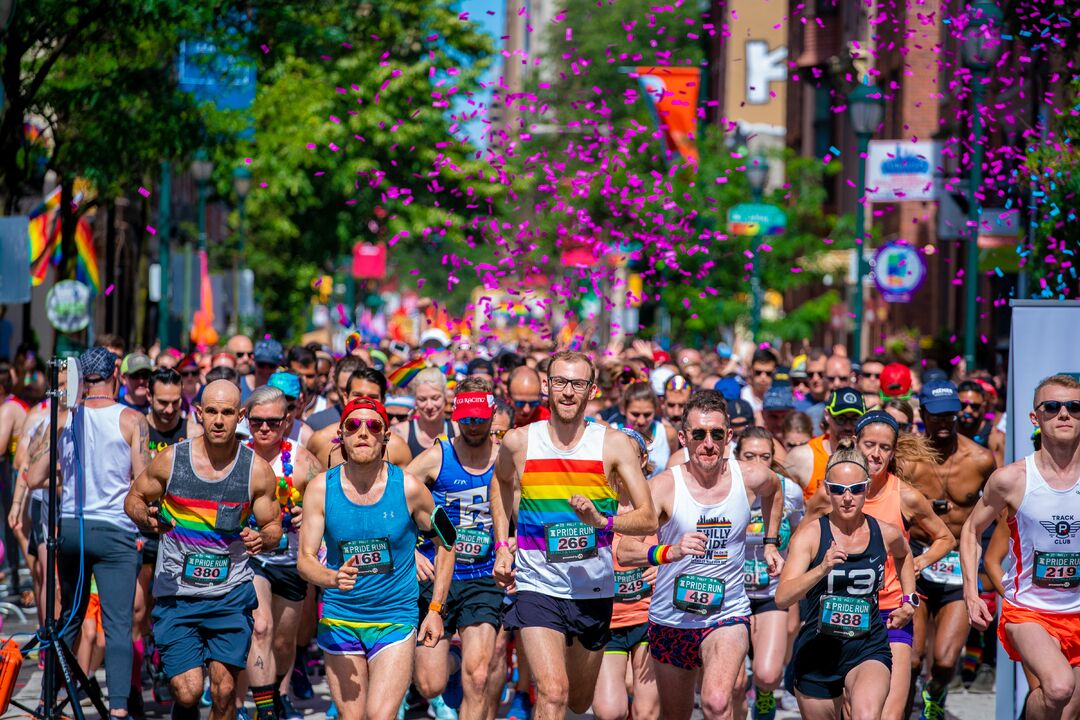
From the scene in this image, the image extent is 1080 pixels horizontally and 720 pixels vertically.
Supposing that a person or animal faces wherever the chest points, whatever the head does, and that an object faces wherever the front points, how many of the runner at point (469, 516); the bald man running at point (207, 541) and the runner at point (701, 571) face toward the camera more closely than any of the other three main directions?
3

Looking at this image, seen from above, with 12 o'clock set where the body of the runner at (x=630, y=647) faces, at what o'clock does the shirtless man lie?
The shirtless man is roughly at 8 o'clock from the runner.

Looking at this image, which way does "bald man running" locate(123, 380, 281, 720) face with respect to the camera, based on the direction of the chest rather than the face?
toward the camera

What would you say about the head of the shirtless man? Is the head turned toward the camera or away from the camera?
toward the camera

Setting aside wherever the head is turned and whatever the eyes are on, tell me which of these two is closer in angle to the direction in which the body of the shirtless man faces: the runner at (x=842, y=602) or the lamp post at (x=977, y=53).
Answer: the runner

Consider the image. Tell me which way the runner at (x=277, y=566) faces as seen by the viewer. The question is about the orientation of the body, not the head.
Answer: toward the camera

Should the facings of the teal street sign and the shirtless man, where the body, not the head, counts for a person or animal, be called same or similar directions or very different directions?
same or similar directions

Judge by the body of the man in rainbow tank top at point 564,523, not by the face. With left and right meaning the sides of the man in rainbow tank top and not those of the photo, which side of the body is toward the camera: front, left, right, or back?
front

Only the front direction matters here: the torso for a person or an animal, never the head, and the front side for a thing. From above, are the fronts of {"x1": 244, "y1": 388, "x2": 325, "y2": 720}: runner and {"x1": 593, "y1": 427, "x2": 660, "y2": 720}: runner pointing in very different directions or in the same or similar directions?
same or similar directions

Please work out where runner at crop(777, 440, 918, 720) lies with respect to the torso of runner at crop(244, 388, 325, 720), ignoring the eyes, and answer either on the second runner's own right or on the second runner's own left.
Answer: on the second runner's own left

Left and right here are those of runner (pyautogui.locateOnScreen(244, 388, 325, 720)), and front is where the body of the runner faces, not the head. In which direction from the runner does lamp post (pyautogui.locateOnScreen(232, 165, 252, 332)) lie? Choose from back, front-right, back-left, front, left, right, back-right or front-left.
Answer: back

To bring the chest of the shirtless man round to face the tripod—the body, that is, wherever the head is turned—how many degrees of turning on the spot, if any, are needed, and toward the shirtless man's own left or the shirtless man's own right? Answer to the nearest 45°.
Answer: approximately 45° to the shirtless man's own right

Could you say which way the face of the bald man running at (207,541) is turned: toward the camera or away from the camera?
toward the camera

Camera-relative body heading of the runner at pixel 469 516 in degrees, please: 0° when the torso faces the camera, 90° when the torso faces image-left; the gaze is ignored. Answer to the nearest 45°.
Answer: approximately 0°

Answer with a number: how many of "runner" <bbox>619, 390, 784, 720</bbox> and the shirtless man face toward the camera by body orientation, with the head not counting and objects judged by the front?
2

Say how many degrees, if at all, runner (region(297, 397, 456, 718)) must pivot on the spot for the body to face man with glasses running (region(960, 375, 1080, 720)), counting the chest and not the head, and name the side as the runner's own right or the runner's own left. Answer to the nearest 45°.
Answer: approximately 90° to the runner's own left
